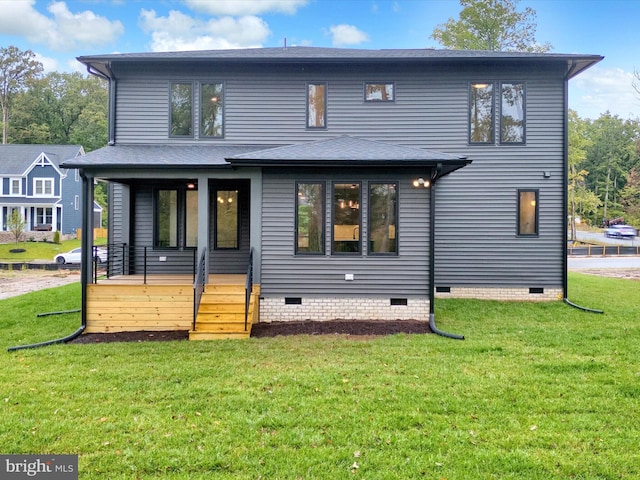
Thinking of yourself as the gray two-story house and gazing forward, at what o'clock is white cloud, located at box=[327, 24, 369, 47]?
The white cloud is roughly at 12 o'clock from the gray two-story house.

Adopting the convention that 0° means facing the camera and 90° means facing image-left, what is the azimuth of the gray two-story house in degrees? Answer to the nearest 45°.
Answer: approximately 180°

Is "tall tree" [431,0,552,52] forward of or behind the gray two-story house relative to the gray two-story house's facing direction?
forward
